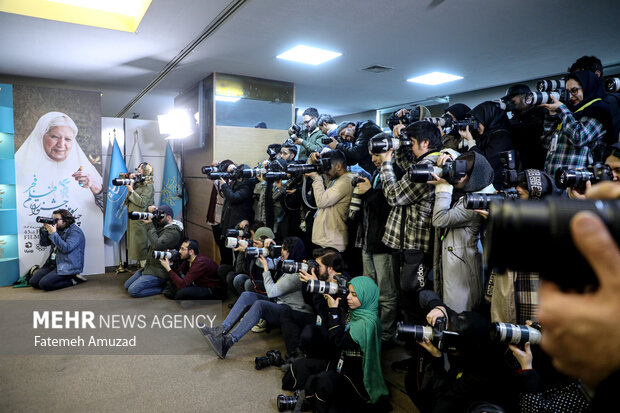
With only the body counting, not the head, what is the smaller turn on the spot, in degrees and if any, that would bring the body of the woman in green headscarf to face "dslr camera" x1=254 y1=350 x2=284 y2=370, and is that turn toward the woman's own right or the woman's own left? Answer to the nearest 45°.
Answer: approximately 45° to the woman's own right

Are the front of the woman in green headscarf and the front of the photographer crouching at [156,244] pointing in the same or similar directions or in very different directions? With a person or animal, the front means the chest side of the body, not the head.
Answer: same or similar directions

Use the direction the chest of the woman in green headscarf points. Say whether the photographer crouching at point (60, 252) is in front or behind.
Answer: in front

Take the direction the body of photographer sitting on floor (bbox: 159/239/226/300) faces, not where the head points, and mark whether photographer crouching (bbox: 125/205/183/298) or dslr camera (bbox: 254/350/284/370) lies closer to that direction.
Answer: the photographer crouching

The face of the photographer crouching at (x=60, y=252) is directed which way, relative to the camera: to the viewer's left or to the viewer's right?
to the viewer's left

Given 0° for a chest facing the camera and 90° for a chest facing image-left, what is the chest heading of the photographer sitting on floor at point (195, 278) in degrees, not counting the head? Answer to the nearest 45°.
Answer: approximately 90°

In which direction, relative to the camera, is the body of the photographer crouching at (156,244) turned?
to the viewer's left

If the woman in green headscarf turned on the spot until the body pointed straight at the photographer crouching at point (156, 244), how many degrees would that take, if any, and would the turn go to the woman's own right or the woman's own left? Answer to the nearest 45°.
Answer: approximately 45° to the woman's own right

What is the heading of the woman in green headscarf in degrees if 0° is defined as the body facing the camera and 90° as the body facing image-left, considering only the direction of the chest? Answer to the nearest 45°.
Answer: approximately 90°

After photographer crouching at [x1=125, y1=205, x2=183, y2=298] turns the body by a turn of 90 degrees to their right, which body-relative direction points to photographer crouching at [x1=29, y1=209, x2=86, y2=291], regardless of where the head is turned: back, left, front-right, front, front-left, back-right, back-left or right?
front-left

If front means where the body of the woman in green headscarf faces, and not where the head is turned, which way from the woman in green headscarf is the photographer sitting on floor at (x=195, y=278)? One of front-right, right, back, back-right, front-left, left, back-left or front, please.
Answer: front-right

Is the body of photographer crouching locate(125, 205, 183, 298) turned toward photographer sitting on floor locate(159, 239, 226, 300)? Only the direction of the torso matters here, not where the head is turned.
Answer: no

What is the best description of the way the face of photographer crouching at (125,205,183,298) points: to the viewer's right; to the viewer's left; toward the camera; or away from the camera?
to the viewer's left

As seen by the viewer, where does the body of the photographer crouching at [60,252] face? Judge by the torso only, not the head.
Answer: to the viewer's left
